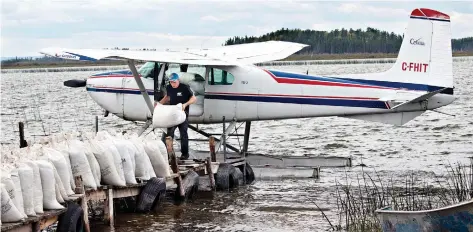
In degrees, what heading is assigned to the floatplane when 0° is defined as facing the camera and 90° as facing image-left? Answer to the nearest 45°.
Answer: approximately 90°

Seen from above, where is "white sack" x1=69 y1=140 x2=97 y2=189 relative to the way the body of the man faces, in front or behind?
in front

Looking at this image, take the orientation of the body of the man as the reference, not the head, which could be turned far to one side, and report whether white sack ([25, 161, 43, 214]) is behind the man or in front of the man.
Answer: in front

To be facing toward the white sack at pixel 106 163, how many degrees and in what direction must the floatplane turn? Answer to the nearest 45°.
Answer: approximately 45° to its left

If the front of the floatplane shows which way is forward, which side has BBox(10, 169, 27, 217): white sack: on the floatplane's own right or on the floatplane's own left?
on the floatplane's own left

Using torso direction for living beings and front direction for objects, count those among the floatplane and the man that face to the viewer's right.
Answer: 0
